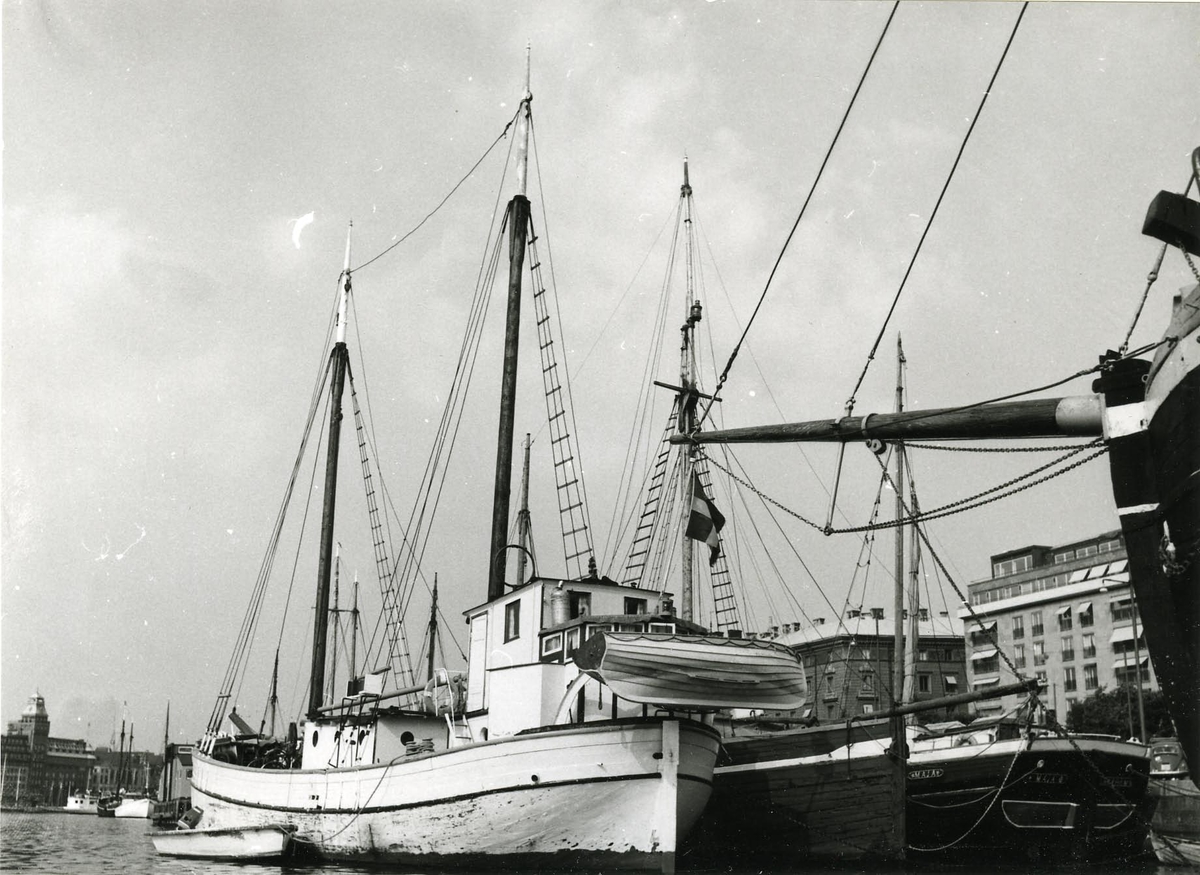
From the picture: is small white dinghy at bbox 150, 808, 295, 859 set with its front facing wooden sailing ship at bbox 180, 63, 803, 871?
yes
